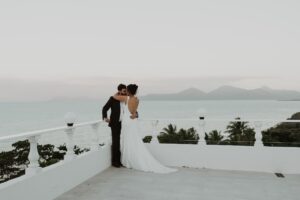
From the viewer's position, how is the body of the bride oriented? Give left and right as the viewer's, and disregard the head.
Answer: facing away from the viewer and to the left of the viewer

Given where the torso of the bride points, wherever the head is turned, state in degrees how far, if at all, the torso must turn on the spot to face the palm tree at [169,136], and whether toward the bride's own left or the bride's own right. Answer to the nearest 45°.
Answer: approximately 45° to the bride's own right

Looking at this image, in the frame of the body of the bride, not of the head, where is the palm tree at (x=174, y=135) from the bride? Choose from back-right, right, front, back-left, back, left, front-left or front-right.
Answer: front-right
